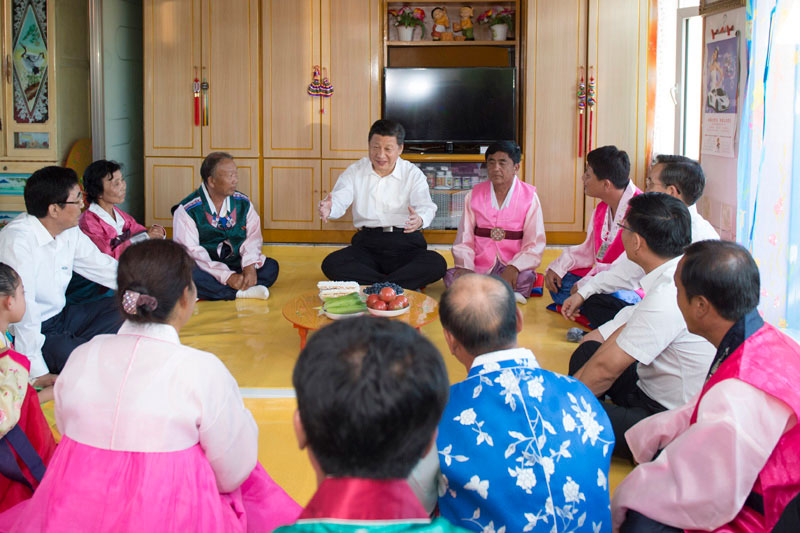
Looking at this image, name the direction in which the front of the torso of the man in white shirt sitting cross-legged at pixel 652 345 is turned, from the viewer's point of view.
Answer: to the viewer's left

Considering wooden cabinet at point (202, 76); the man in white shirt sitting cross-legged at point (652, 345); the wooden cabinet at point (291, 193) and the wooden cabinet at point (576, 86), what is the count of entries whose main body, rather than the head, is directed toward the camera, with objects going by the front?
3

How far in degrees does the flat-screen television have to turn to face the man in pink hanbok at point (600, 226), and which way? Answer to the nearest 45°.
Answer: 0° — it already faces them

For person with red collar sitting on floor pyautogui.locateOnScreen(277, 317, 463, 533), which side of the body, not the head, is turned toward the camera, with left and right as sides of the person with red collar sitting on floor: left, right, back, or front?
back

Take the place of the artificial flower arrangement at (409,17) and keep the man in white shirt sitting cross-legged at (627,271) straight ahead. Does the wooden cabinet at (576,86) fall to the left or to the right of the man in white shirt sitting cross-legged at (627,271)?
left

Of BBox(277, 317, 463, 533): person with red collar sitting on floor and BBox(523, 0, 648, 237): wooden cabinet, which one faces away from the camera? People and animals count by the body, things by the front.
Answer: the person with red collar sitting on floor

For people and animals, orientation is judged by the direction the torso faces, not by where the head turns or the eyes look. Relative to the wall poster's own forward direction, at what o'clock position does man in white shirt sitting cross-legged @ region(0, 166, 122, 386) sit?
The man in white shirt sitting cross-legged is roughly at 12 o'clock from the wall poster.

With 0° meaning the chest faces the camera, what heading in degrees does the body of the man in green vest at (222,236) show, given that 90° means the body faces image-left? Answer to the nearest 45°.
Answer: approximately 315°

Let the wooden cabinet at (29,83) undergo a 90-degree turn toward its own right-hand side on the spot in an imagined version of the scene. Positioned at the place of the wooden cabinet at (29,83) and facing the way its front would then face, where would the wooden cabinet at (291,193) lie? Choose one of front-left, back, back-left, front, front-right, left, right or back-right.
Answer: back

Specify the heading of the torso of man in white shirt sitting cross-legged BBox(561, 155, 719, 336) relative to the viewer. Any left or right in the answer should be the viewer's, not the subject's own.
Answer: facing to the left of the viewer
